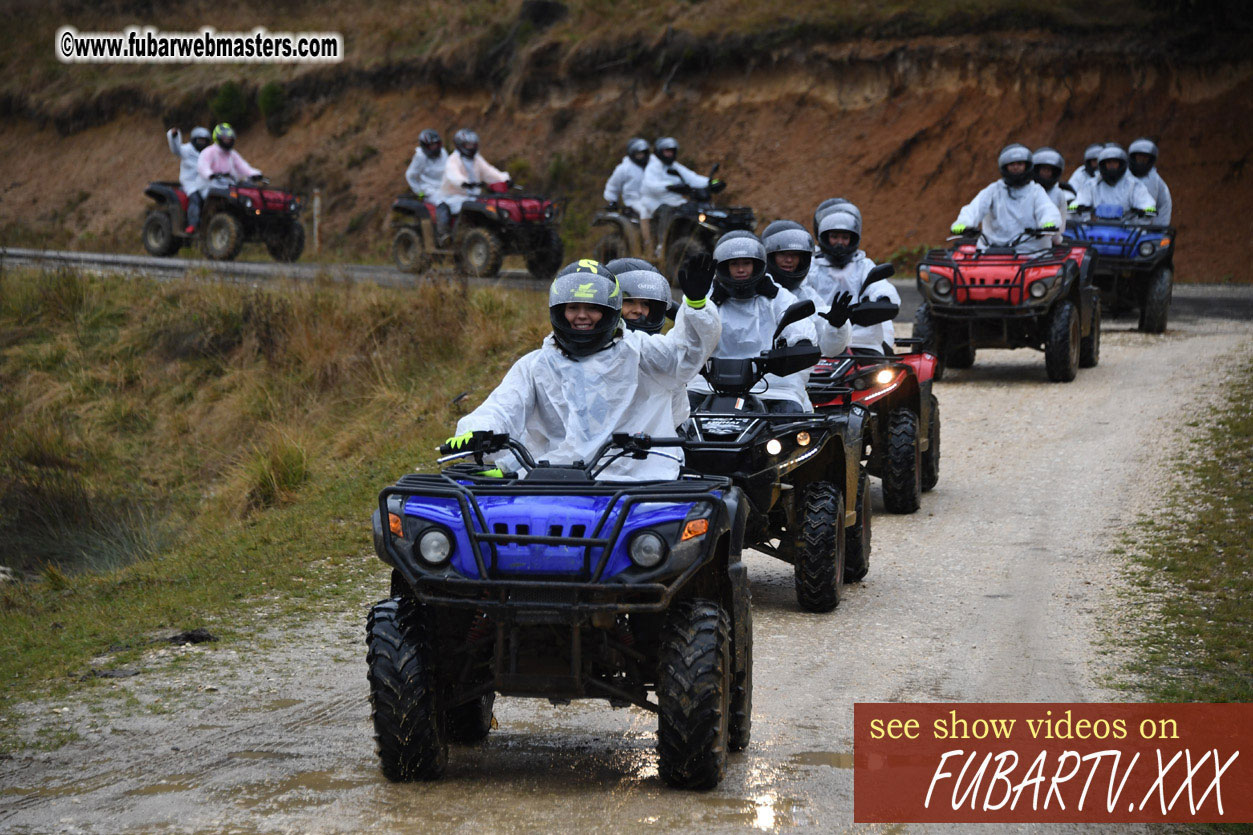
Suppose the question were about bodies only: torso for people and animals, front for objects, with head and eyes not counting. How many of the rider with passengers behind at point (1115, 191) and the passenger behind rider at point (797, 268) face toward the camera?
2

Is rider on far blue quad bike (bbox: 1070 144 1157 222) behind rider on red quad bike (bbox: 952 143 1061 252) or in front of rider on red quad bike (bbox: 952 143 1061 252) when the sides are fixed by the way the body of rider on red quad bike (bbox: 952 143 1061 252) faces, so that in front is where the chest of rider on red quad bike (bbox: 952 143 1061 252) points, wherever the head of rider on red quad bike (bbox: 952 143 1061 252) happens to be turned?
behind

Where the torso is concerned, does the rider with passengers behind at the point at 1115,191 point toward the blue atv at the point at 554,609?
yes

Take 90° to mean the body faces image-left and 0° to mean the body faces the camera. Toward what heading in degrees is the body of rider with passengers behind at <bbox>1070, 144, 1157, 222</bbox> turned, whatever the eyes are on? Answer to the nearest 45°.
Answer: approximately 0°
